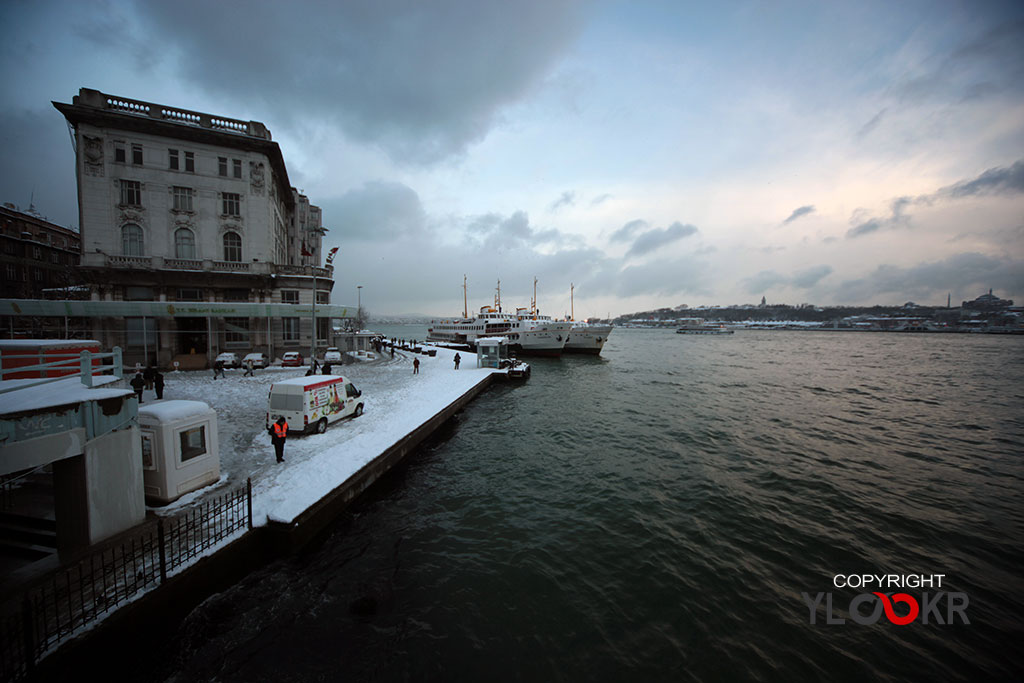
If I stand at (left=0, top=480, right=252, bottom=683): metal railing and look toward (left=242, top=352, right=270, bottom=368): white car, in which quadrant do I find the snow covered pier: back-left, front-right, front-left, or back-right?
front-right

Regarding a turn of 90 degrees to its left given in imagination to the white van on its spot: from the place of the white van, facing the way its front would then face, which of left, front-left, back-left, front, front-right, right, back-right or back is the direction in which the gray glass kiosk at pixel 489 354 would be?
right

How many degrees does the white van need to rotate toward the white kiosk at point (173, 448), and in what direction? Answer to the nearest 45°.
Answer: approximately 180°

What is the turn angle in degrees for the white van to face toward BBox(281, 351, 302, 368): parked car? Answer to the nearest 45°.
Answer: approximately 45° to its left

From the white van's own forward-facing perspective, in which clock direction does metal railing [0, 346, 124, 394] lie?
The metal railing is roughly at 6 o'clock from the white van.

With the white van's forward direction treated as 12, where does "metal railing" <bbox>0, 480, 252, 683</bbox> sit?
The metal railing is roughly at 5 o'clock from the white van.

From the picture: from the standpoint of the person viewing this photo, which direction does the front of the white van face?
facing away from the viewer and to the right of the viewer

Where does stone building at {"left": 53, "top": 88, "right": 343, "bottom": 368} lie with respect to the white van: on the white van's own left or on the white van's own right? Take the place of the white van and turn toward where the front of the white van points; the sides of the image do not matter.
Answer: on the white van's own left

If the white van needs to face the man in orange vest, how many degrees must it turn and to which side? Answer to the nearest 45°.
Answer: approximately 135° to its right

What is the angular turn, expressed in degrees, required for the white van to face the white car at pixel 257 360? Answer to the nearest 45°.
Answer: approximately 45° to its left

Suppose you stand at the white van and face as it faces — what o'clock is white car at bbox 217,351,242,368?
The white car is roughly at 10 o'clock from the white van.

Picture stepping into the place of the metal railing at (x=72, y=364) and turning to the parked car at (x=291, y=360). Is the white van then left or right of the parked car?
right

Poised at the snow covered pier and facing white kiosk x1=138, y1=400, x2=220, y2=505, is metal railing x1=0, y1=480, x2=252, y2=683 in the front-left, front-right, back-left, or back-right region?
front-left

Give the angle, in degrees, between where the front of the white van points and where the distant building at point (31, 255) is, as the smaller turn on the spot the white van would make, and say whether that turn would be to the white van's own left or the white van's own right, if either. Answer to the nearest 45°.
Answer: approximately 90° to the white van's own left
